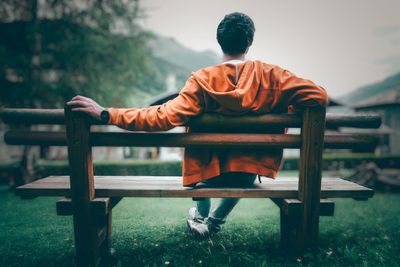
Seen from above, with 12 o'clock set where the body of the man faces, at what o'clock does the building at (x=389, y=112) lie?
The building is roughly at 1 o'clock from the man.

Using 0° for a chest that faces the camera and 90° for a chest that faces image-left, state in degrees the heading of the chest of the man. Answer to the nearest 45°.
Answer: approximately 180°

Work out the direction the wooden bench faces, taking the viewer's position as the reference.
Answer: facing away from the viewer
